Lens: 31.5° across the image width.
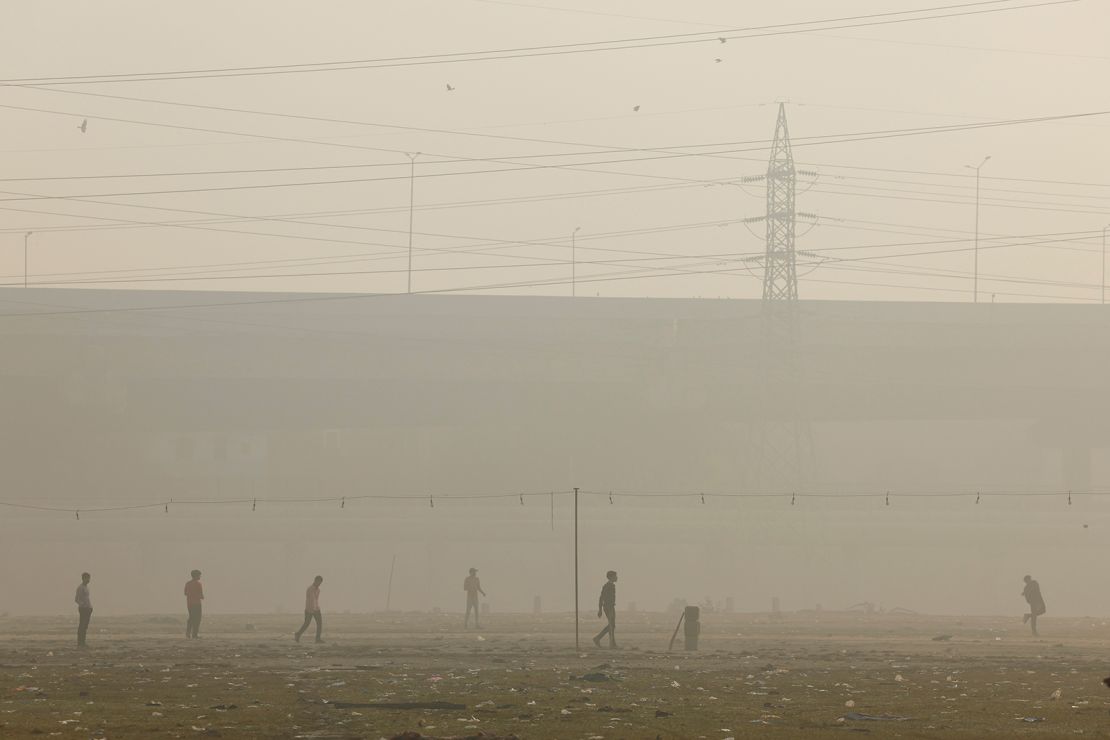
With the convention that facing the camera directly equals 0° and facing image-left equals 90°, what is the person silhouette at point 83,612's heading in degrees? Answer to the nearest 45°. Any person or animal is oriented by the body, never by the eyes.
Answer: approximately 270°

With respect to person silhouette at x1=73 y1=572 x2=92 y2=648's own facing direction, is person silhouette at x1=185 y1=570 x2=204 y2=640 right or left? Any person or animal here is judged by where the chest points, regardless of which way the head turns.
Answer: on its left

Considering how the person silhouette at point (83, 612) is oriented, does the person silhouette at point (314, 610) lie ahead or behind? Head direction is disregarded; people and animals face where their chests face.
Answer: ahead
